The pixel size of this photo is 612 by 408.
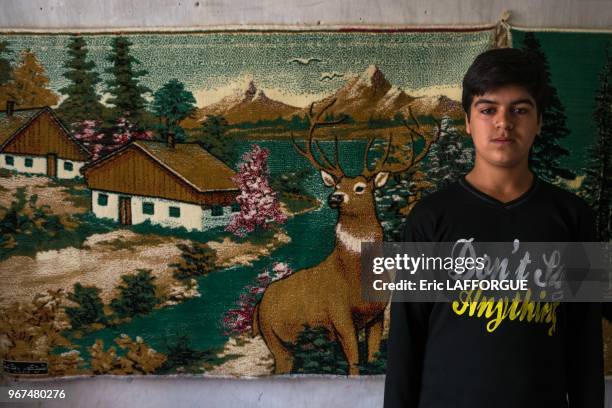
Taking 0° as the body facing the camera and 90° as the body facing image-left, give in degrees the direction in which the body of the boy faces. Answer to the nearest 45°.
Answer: approximately 0°

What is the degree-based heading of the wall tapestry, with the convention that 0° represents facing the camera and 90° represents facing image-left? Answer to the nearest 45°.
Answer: approximately 0°

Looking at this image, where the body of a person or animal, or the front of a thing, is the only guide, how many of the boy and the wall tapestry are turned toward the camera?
2
